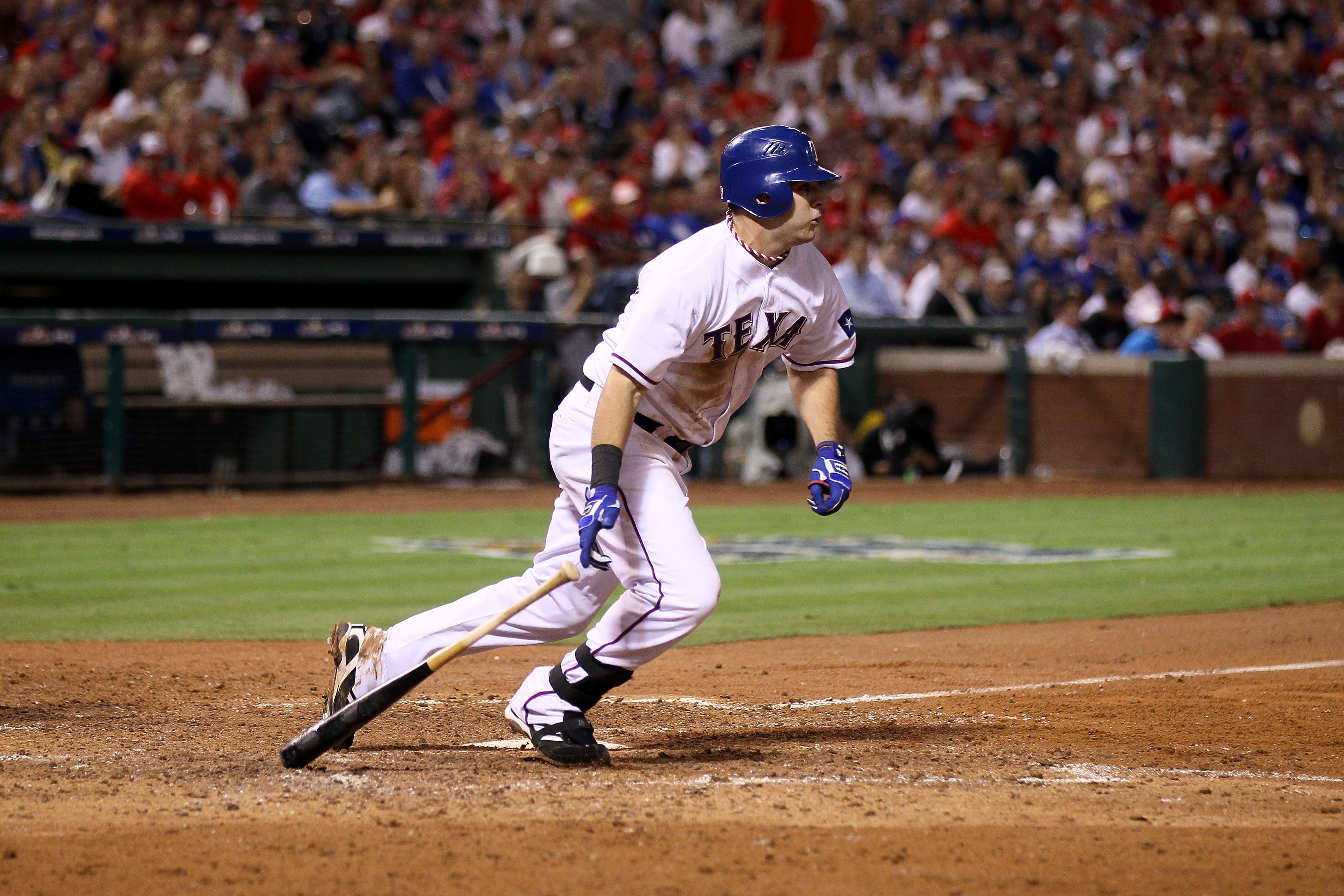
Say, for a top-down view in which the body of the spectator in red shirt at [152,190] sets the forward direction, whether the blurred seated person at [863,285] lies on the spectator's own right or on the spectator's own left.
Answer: on the spectator's own left

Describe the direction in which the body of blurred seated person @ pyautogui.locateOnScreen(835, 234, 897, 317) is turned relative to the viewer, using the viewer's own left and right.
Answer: facing the viewer

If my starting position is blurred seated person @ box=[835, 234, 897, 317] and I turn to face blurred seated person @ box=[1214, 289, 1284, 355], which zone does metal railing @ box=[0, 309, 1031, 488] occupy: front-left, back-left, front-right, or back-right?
back-right

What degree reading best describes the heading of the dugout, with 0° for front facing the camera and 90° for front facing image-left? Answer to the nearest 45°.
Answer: approximately 0°

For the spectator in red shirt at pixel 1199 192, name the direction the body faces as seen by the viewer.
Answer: toward the camera

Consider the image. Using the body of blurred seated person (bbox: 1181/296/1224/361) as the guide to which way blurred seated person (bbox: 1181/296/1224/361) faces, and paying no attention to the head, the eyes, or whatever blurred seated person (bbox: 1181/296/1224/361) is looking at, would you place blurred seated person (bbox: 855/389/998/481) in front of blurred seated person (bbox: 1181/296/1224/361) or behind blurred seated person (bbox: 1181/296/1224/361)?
in front

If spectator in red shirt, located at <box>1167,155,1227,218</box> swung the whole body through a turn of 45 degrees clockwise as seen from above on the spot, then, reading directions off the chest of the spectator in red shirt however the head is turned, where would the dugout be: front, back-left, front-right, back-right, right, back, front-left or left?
front

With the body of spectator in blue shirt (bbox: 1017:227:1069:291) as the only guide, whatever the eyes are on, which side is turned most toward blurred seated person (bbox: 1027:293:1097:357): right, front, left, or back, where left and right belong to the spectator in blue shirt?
front

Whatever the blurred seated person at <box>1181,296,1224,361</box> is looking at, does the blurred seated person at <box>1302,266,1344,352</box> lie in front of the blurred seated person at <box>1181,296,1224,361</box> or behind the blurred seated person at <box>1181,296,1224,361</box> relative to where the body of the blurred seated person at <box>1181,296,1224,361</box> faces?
behind

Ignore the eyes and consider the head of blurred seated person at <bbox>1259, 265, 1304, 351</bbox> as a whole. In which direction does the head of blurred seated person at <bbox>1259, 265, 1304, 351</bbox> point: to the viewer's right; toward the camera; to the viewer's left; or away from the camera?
toward the camera

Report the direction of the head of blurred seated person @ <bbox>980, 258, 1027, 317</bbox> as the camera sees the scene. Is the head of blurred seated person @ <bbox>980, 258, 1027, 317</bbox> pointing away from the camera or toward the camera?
toward the camera

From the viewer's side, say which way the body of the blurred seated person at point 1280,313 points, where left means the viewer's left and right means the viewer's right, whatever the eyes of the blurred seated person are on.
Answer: facing the viewer and to the left of the viewer

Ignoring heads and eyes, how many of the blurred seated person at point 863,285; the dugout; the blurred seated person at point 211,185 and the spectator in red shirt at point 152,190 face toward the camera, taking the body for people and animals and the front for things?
4
